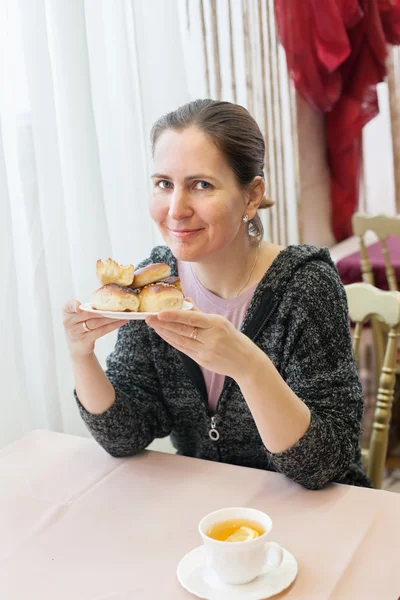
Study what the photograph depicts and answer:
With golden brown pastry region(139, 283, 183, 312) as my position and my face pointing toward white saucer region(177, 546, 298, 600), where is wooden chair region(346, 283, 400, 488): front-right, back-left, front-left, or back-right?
back-left

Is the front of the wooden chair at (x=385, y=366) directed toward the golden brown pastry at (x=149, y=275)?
yes
